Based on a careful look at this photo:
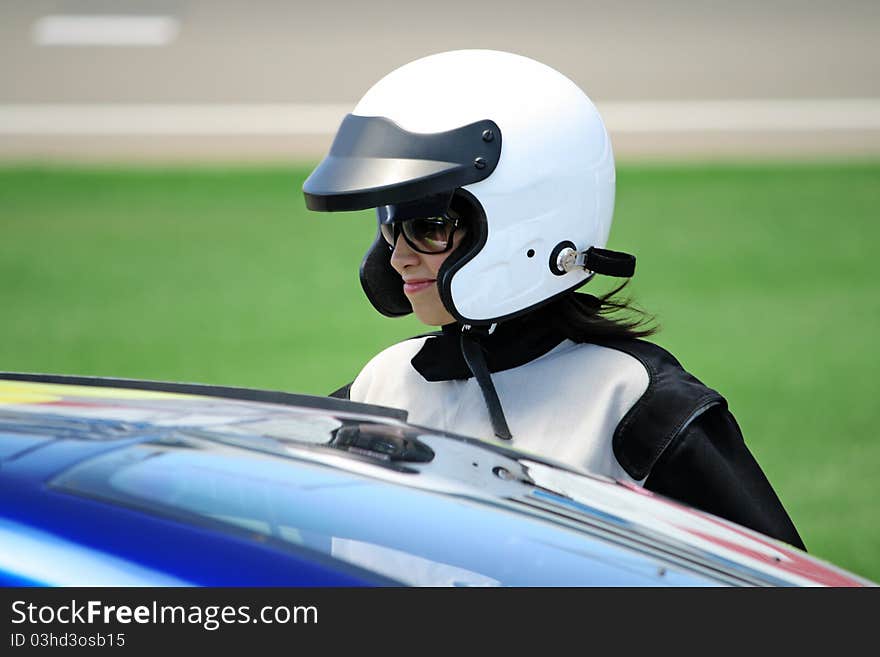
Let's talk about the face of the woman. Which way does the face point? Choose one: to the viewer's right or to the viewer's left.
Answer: to the viewer's left

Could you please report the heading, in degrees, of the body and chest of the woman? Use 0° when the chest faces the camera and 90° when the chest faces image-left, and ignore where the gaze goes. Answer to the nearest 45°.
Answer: approximately 45°
